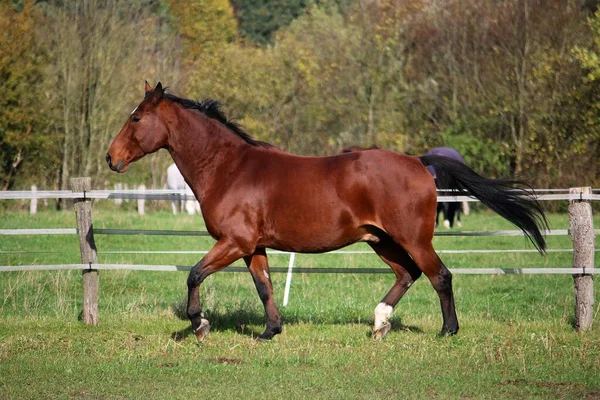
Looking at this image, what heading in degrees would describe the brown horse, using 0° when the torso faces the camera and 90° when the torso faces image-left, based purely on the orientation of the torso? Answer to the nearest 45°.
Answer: approximately 90°

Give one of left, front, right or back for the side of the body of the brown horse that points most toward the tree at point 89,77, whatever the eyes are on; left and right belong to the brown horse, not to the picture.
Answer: right

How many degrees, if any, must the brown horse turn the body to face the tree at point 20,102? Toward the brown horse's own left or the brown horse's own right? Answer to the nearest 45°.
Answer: approximately 45° to the brown horse's own right
